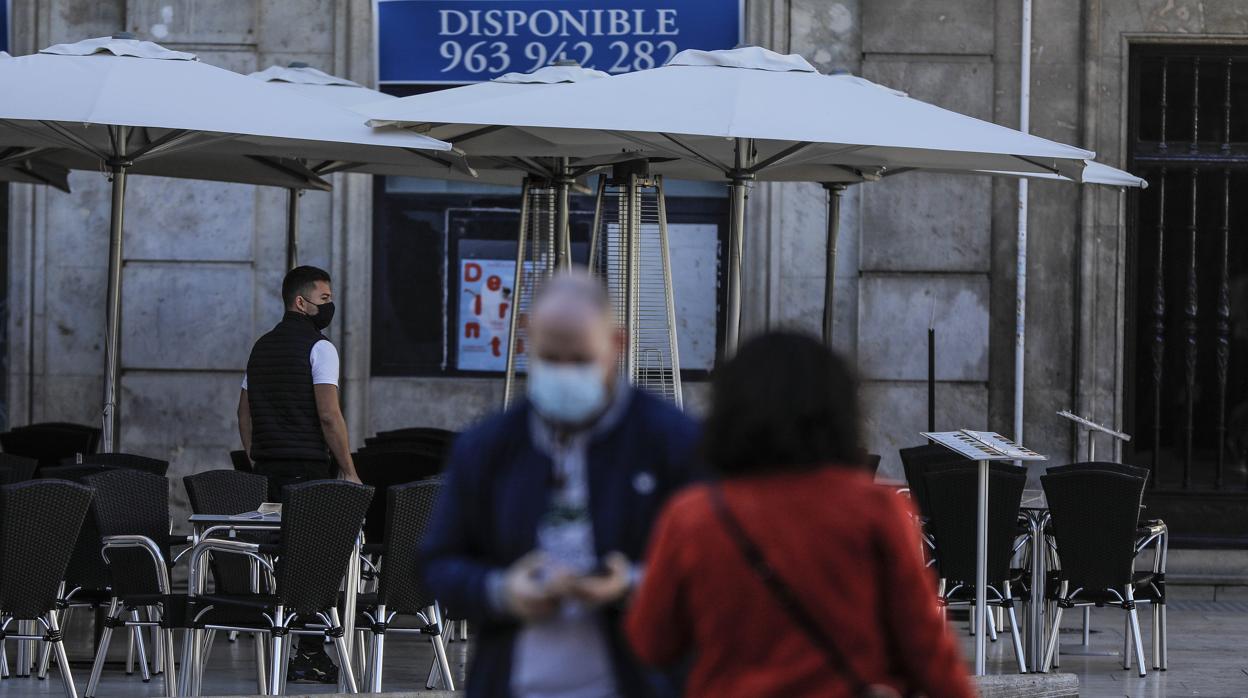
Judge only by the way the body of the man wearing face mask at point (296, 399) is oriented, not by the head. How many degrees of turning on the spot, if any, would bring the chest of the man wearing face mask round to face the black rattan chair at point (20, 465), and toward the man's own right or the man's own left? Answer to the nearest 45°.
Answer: approximately 135° to the man's own left

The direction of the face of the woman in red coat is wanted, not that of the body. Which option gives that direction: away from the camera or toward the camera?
away from the camera

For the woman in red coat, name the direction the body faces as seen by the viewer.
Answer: away from the camera

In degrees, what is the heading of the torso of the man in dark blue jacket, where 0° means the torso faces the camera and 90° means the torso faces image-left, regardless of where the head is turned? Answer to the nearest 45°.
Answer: approximately 0°

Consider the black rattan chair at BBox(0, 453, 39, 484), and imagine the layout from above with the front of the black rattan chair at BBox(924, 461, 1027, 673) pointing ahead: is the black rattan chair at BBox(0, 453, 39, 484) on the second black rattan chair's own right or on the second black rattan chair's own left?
on the second black rattan chair's own left

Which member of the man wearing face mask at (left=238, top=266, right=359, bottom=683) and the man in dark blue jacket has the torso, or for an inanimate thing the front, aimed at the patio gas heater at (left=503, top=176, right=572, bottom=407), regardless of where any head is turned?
the man wearing face mask

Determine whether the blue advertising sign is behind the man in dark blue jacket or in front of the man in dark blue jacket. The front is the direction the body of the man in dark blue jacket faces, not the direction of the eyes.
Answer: behind

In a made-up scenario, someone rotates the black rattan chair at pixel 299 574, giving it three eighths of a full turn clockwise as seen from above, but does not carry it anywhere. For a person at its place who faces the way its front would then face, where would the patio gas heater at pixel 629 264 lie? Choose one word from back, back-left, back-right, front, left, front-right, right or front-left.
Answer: front-left

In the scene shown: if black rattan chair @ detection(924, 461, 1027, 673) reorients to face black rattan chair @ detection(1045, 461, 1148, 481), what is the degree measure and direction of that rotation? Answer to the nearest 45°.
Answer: approximately 45° to its right

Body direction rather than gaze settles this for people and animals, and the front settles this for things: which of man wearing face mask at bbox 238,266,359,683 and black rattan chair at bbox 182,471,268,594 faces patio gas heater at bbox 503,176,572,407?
the man wearing face mask
